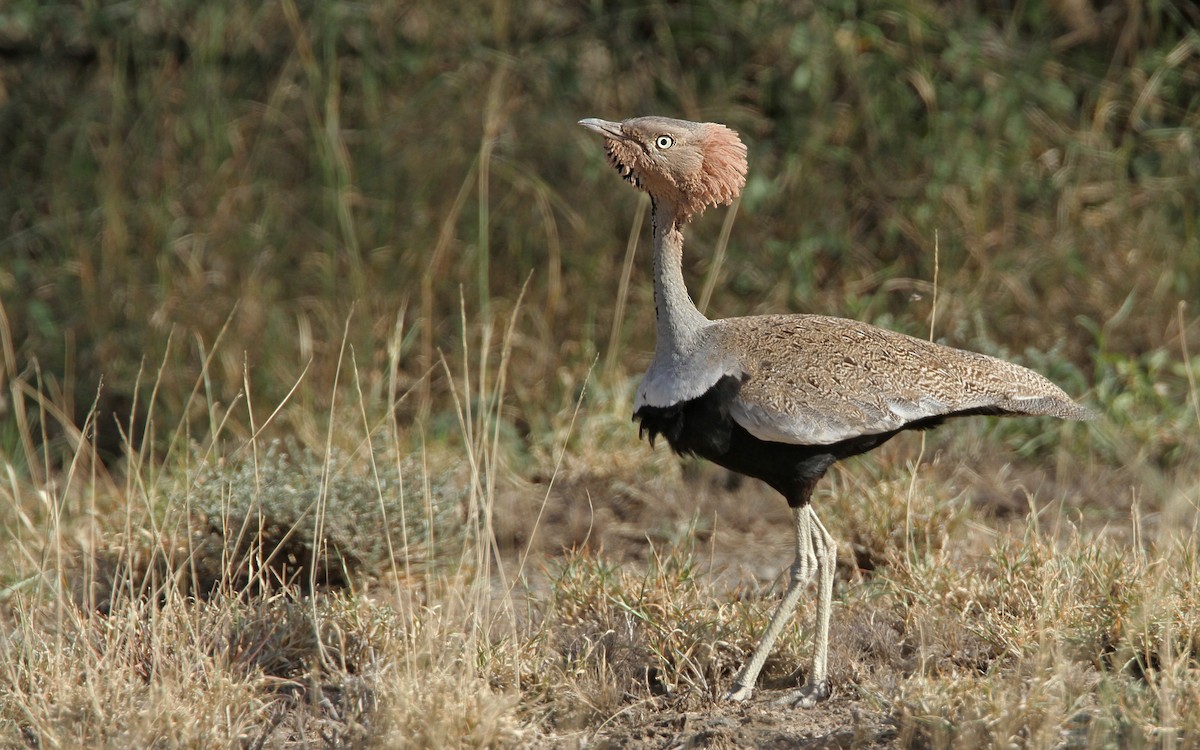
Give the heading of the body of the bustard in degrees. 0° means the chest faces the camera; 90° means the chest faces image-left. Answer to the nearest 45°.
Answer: approximately 90°
